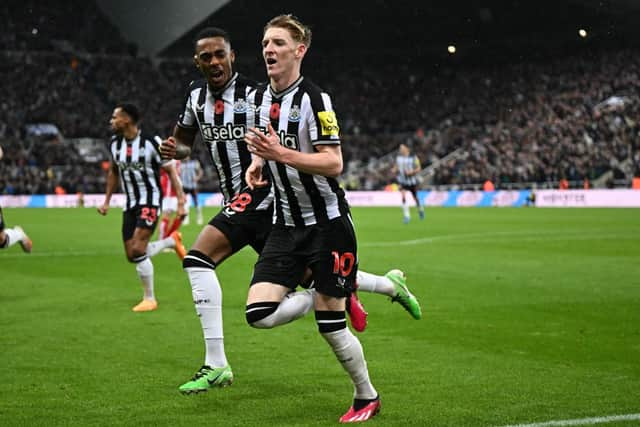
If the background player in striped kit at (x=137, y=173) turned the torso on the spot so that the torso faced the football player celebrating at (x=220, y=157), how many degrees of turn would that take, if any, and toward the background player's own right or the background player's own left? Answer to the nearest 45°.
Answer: approximately 45° to the background player's own left

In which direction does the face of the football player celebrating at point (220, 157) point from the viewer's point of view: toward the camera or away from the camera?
toward the camera
